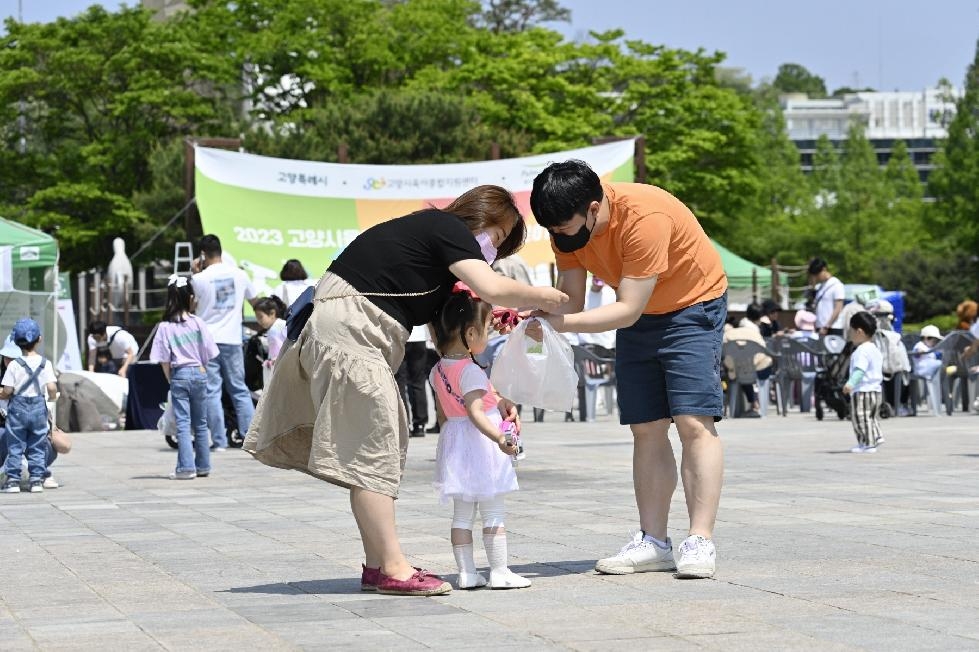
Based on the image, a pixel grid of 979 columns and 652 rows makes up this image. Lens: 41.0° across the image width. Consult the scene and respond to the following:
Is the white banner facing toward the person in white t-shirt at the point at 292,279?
yes

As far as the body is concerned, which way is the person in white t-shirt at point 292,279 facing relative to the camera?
away from the camera

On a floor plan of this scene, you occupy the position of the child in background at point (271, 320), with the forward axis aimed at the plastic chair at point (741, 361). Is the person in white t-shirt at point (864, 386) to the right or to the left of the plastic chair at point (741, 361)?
right
